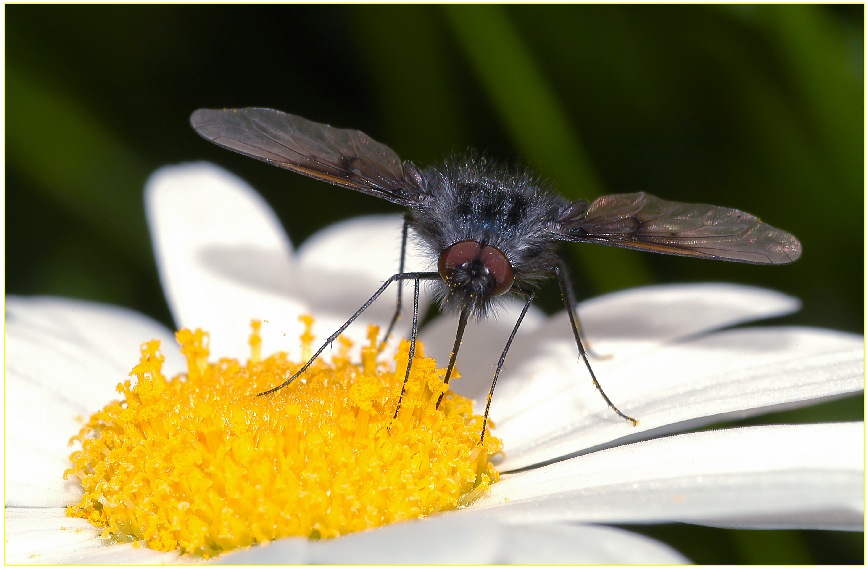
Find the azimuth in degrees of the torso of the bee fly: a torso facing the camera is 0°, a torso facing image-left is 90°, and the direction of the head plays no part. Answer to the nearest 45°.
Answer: approximately 0°
